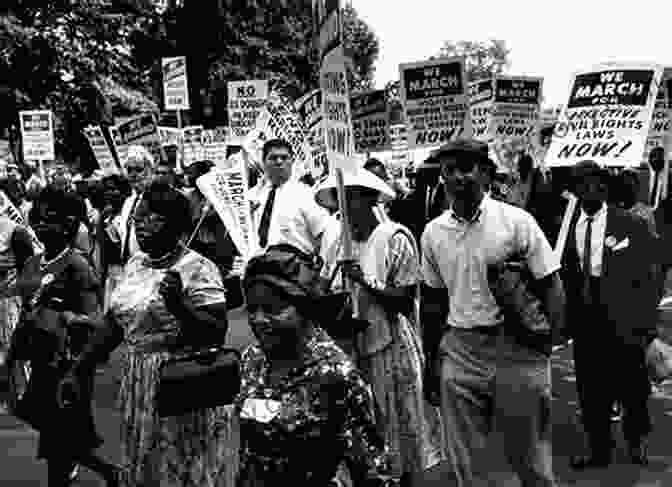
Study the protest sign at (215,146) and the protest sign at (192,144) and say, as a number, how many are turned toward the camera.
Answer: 2

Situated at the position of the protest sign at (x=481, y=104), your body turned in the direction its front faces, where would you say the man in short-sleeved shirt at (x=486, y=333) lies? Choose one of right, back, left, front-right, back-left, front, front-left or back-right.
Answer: front-left

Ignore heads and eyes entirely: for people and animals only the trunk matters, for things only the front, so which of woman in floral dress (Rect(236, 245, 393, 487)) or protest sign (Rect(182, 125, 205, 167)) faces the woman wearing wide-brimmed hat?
the protest sign

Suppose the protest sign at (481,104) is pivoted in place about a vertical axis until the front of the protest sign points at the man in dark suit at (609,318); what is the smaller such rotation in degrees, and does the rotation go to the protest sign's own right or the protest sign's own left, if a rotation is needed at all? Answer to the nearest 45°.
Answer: approximately 45° to the protest sign's own left

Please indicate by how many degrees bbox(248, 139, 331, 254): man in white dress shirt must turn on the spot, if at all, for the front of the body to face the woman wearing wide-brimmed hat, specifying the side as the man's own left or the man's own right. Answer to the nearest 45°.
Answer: approximately 45° to the man's own left

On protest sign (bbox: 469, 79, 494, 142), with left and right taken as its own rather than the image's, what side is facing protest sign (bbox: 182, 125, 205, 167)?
right

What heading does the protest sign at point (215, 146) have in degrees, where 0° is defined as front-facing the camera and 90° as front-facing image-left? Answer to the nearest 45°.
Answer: approximately 0°

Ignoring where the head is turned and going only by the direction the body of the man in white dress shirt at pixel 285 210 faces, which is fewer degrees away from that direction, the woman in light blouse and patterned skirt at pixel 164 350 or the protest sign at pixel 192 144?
the woman in light blouse and patterned skirt
